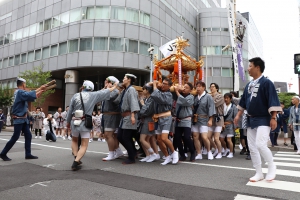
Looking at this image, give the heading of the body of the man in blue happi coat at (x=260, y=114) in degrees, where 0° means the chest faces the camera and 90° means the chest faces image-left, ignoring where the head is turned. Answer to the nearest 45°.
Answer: approximately 45°

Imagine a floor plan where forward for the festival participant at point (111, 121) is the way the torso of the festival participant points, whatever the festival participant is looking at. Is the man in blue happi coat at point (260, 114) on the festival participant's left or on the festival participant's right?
on the festival participant's left

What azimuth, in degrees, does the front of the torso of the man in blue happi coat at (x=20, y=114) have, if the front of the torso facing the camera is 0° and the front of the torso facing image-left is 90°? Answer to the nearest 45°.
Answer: approximately 270°

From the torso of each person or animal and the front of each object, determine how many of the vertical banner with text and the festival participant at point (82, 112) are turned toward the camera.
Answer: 1

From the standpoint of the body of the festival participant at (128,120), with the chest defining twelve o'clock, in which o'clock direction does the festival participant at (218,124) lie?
the festival participant at (218,124) is roughly at 5 o'clock from the festival participant at (128,120).

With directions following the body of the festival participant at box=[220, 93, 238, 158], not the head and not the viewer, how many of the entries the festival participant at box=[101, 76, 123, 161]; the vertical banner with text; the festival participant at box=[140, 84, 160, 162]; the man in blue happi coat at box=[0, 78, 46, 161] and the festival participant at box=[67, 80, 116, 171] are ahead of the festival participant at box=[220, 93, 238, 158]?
4

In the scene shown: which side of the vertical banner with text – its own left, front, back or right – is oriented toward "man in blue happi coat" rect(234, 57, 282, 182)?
front

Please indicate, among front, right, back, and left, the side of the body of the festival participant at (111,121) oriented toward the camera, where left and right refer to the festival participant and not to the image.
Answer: left
